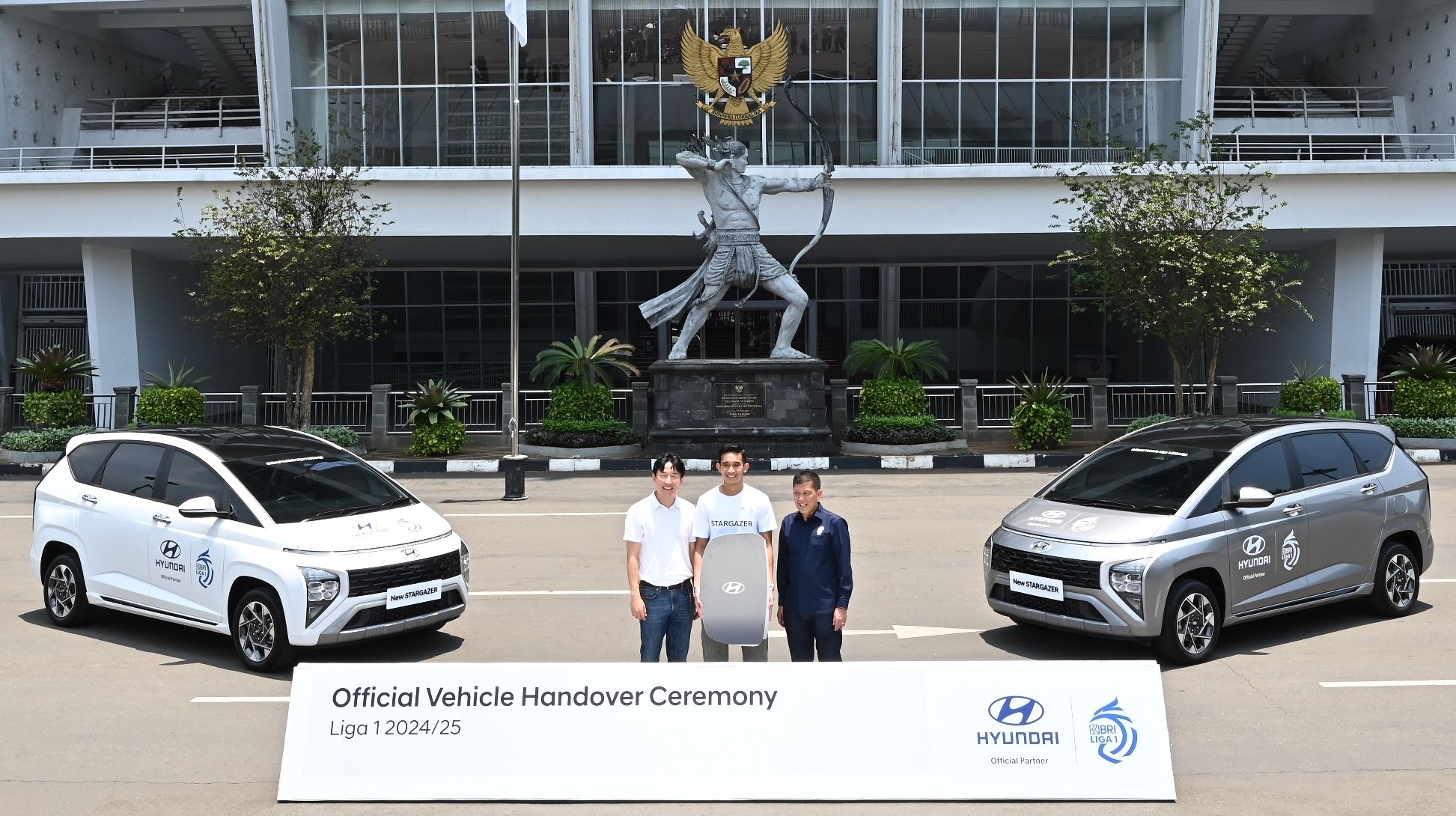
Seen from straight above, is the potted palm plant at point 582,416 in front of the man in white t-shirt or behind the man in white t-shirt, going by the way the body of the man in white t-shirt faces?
behind

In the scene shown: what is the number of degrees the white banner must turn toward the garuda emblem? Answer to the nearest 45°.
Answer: approximately 180°

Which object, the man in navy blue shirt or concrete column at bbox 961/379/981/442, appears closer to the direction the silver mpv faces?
the man in navy blue shirt

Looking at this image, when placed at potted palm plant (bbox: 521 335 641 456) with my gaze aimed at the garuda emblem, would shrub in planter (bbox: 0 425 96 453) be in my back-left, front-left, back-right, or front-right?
back-left

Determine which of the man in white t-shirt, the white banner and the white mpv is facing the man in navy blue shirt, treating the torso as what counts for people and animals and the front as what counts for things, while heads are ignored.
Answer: the white mpv

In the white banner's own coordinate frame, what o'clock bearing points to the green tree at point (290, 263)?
The green tree is roughly at 5 o'clock from the white banner.

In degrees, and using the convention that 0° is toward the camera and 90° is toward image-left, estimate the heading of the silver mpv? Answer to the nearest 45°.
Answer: approximately 45°

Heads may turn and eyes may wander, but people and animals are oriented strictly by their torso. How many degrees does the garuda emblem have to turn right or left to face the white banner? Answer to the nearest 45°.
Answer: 0° — it already faces it

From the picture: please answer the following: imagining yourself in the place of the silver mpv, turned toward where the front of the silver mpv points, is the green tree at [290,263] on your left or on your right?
on your right

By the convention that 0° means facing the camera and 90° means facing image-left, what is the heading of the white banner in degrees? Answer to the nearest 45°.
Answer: approximately 0°

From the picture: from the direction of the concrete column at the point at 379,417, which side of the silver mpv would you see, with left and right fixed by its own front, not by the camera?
right

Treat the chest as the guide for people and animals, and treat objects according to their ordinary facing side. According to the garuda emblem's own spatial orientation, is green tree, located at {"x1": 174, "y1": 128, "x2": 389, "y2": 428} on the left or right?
on its right

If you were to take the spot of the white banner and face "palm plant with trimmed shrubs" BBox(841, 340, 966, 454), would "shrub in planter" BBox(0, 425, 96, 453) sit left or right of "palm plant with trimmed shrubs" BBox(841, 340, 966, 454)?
left

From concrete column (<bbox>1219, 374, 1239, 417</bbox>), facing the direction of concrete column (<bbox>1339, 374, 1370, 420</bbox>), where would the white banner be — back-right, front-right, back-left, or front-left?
back-right
